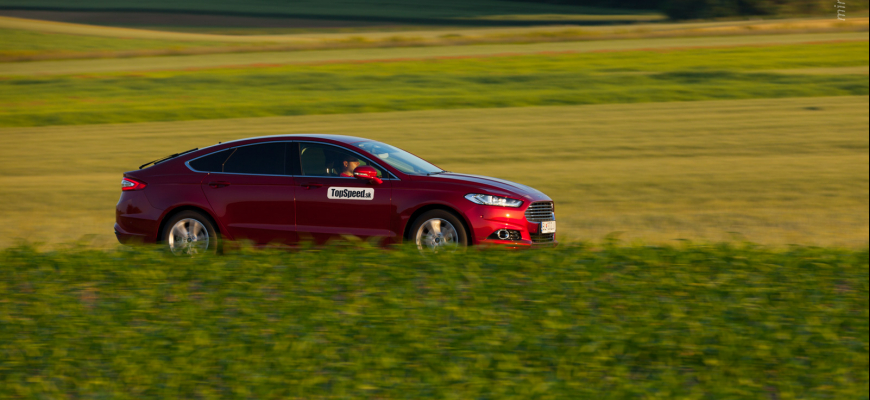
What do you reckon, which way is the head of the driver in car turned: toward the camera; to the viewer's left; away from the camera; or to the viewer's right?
to the viewer's right

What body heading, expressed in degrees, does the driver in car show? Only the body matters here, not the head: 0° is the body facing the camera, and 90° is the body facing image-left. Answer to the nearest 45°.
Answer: approximately 270°

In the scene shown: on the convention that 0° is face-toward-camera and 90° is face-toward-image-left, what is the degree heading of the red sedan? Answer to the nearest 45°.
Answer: approximately 270°
